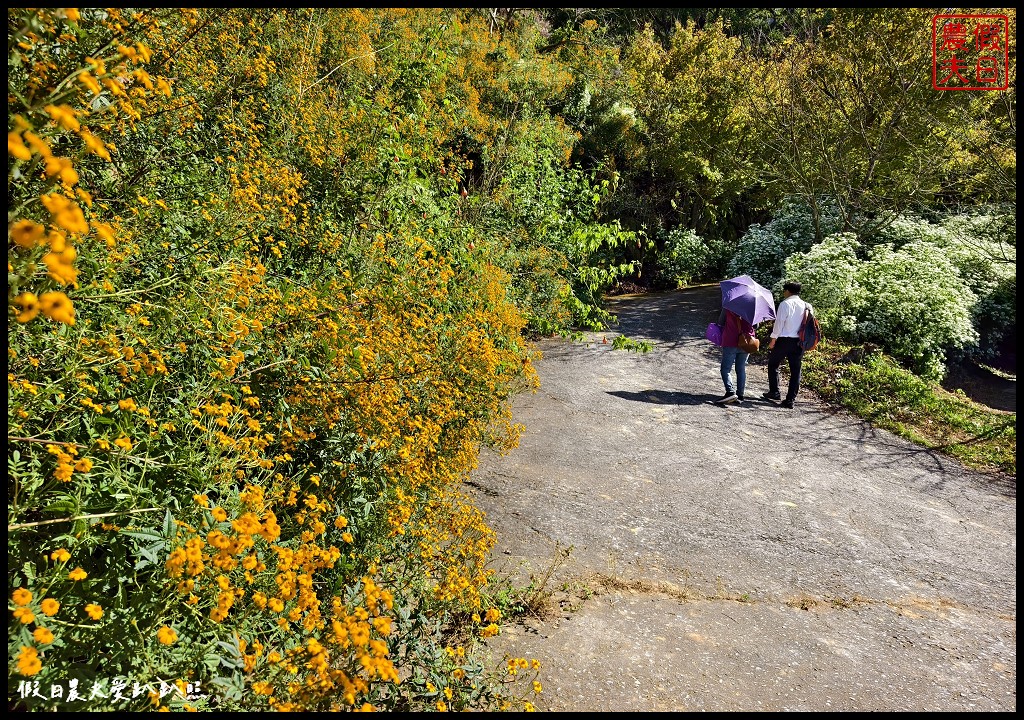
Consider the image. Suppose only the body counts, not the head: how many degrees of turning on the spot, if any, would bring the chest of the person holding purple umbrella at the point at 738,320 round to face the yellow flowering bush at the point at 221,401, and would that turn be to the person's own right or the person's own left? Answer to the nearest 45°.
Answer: approximately 135° to the person's own left

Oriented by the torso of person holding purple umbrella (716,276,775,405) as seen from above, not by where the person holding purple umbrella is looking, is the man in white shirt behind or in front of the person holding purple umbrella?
behind
